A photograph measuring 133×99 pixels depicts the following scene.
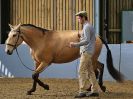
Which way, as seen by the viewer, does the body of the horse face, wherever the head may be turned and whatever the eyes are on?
to the viewer's left

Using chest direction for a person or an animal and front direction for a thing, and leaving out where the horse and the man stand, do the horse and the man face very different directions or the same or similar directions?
same or similar directions

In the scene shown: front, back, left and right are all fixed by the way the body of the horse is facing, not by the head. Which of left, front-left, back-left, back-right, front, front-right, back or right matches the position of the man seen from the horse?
back-left

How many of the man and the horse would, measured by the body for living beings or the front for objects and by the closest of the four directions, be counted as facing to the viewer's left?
2

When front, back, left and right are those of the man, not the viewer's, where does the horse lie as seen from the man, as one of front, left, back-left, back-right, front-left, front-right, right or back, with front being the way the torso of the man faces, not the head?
front-right

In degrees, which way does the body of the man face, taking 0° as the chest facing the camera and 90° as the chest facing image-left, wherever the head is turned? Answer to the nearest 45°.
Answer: approximately 90°
